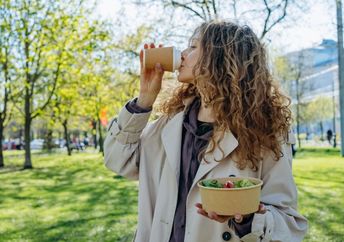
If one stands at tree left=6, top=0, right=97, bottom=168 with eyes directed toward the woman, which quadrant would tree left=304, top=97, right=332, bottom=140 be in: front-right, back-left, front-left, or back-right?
back-left

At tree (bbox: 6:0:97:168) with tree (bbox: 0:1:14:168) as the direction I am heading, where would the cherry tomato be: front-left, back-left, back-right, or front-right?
back-left

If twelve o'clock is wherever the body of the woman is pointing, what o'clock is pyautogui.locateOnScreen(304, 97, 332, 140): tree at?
The tree is roughly at 5 o'clock from the woman.

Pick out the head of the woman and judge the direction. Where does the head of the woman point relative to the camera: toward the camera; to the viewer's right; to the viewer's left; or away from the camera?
to the viewer's left

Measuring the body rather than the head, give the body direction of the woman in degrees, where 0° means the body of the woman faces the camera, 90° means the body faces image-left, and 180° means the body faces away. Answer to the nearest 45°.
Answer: approximately 45°

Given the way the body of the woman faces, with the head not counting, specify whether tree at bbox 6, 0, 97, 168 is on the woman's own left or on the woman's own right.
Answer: on the woman's own right
